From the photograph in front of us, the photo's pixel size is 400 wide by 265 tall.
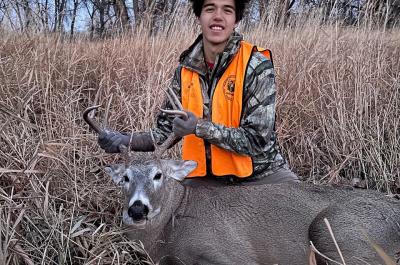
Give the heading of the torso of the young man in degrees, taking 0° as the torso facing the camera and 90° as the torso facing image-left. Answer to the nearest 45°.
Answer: approximately 45°

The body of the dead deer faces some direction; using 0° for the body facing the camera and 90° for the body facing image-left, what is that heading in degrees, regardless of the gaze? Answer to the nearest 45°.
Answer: approximately 90°
